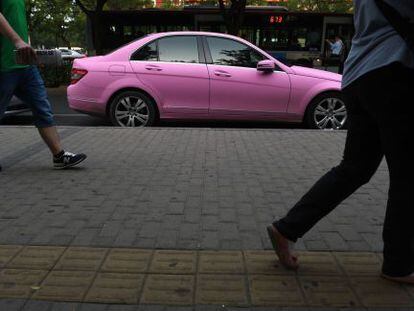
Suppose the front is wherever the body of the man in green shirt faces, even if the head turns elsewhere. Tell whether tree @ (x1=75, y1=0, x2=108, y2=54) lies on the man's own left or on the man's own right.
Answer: on the man's own left

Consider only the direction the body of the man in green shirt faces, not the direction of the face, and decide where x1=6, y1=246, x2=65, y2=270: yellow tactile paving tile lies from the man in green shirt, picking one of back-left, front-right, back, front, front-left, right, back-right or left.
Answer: right

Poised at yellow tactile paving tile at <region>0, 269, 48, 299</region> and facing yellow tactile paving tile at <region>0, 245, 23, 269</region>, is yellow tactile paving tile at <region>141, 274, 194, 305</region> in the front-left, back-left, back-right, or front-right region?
back-right

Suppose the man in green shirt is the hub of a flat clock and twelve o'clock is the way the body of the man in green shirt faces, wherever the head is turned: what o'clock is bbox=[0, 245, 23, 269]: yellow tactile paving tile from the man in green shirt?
The yellow tactile paving tile is roughly at 3 o'clock from the man in green shirt.

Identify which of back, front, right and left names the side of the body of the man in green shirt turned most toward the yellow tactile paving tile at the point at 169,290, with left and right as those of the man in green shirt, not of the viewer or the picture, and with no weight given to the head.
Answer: right

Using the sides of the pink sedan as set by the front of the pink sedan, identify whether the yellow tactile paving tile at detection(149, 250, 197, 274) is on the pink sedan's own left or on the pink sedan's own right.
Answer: on the pink sedan's own right

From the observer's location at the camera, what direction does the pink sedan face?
facing to the right of the viewer

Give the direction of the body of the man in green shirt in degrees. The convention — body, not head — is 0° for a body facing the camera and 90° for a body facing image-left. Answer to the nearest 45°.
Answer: approximately 270°

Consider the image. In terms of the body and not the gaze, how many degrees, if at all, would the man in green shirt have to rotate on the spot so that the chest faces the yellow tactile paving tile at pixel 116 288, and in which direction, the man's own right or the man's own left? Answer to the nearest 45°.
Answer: approximately 90° to the man's own right

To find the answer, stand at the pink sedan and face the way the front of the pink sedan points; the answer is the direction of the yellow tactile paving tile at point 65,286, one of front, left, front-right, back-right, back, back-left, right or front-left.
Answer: right
